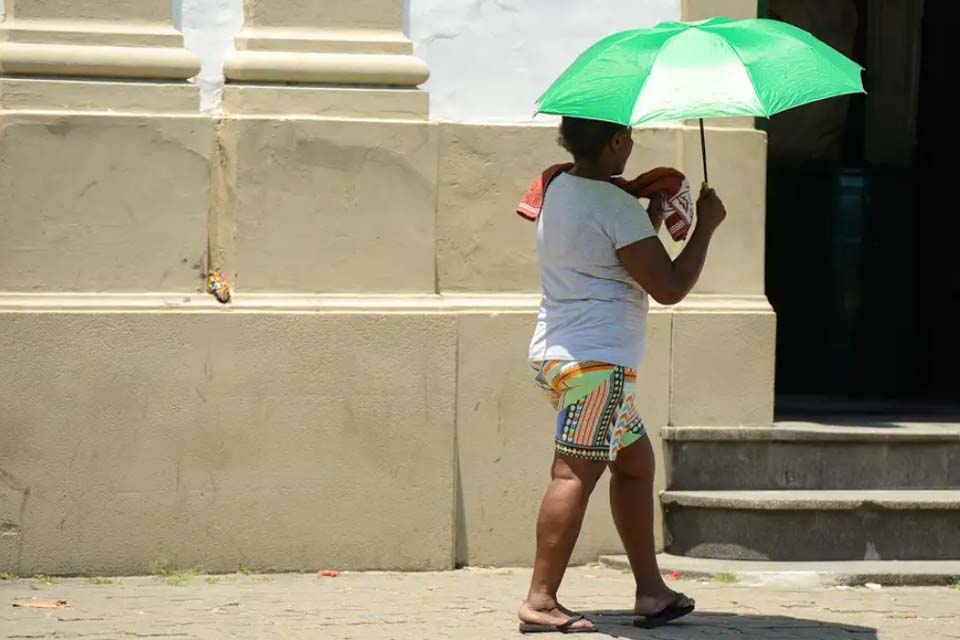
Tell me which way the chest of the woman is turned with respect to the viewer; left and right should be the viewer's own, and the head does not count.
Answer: facing away from the viewer and to the right of the viewer

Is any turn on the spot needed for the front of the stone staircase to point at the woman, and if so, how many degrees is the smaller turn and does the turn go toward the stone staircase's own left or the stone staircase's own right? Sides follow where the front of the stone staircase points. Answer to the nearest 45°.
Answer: approximately 45° to the stone staircase's own right

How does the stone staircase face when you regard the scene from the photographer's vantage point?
facing the viewer

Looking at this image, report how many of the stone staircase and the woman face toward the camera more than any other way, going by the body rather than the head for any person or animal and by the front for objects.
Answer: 1

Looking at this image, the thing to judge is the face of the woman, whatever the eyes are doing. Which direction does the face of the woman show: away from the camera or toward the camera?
away from the camera

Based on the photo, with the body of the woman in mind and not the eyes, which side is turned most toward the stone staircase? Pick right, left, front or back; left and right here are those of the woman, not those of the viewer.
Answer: front

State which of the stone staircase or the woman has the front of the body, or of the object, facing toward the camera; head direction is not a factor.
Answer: the stone staircase
